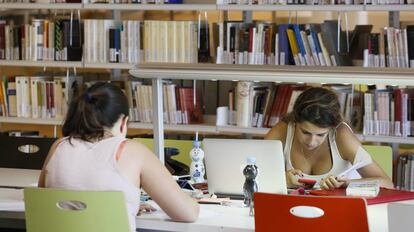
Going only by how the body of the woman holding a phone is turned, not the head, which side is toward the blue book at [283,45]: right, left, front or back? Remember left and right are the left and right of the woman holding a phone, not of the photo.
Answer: back

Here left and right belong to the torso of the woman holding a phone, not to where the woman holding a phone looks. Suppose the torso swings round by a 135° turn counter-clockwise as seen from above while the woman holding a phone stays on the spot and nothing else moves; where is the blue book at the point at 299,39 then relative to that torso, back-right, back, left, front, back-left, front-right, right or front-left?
front-left

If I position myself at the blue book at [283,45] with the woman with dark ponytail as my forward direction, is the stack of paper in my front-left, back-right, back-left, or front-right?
front-left

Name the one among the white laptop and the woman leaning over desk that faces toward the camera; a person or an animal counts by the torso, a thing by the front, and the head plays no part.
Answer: the woman leaning over desk

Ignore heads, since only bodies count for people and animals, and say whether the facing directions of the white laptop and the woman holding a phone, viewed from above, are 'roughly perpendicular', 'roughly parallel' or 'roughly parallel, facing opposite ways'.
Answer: roughly parallel, facing opposite ways

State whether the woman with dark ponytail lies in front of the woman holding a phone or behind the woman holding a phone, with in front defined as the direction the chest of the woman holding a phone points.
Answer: in front

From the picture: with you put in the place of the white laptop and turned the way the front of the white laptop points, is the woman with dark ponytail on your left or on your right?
on your left

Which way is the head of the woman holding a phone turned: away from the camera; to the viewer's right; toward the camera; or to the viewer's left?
toward the camera

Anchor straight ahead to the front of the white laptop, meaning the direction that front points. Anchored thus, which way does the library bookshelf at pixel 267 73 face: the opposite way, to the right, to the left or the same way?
the opposite way

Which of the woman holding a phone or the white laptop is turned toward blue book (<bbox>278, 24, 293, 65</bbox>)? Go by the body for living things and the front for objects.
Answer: the white laptop

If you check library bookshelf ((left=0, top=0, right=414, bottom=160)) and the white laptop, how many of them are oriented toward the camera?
1

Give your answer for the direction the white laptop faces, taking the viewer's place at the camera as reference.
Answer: facing away from the viewer

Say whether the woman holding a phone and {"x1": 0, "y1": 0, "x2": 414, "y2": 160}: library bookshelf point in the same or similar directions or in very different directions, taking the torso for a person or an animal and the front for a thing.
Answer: same or similar directions

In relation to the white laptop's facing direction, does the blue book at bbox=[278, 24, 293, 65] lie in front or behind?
in front

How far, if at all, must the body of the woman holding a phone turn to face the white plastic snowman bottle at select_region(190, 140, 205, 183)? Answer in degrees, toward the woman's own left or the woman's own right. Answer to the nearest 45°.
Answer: approximately 45° to the woman's own right

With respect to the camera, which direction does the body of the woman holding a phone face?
toward the camera
